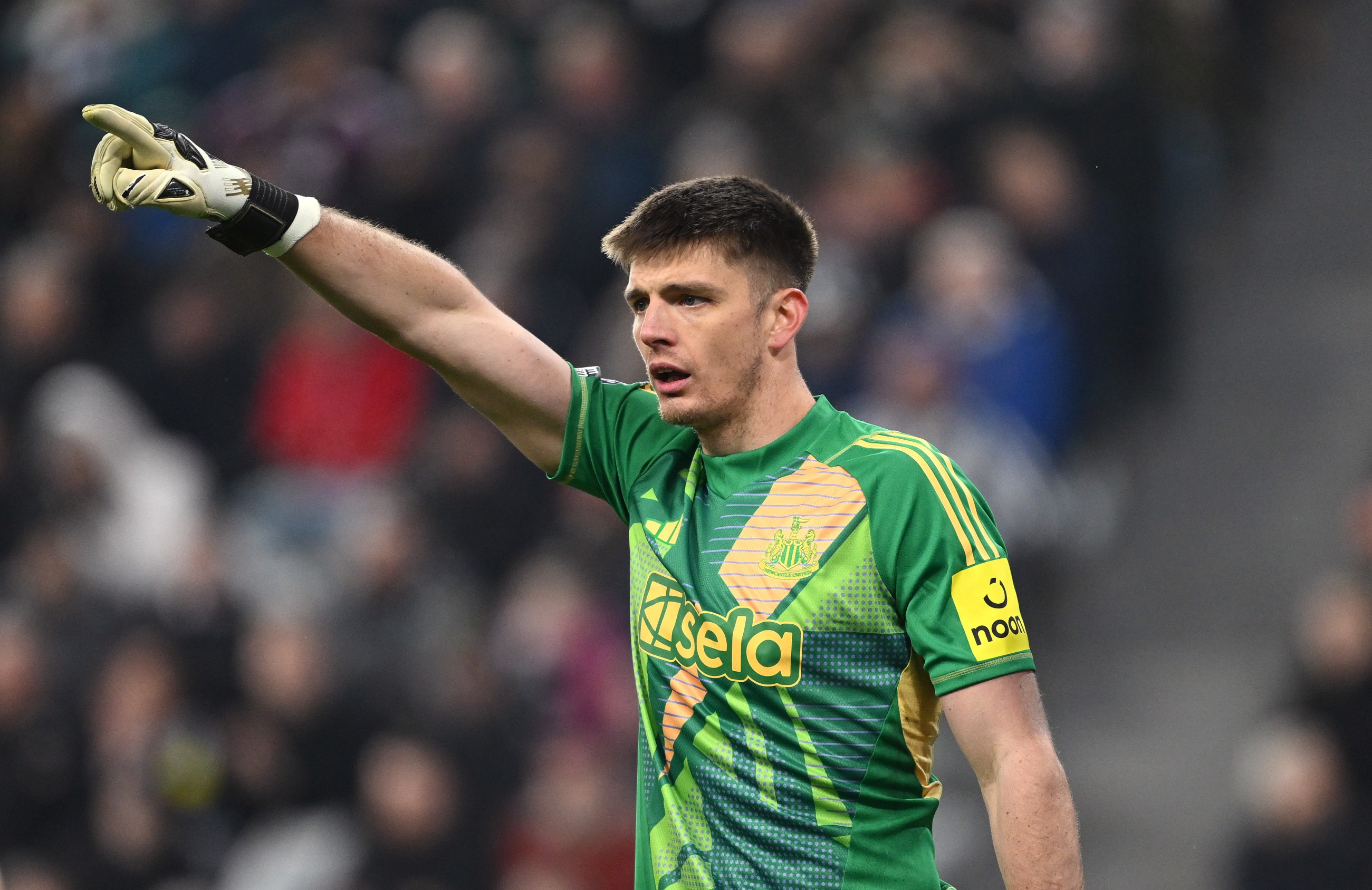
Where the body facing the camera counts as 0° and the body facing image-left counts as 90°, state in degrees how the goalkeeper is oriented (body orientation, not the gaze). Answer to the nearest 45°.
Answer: approximately 45°

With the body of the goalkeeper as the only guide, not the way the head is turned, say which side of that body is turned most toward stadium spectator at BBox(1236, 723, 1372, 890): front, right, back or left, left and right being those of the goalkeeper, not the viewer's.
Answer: back

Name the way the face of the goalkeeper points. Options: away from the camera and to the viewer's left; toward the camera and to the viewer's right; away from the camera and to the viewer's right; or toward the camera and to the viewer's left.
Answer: toward the camera and to the viewer's left

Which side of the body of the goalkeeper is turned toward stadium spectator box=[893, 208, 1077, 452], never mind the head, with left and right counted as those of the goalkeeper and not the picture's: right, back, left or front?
back
